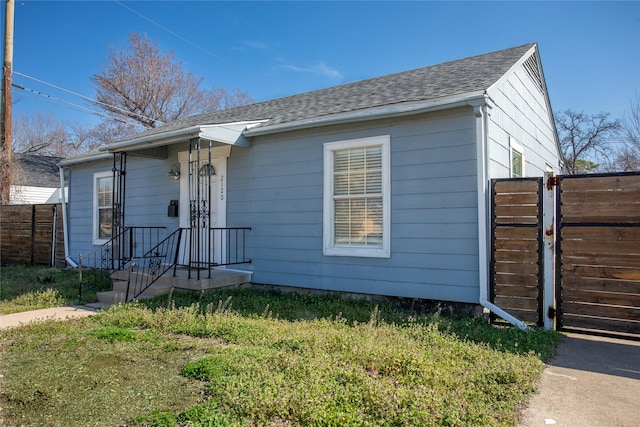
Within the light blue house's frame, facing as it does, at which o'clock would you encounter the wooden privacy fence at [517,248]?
The wooden privacy fence is roughly at 9 o'clock from the light blue house.

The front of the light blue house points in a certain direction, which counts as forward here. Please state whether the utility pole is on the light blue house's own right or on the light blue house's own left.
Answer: on the light blue house's own right

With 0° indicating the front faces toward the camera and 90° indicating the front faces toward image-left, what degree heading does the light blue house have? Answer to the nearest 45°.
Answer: approximately 45°

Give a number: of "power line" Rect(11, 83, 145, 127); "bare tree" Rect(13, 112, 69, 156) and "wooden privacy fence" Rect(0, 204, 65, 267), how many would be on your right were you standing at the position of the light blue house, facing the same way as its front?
3

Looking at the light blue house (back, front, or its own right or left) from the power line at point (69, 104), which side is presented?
right

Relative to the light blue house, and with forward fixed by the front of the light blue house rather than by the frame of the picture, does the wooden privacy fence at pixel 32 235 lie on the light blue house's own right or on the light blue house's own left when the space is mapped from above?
on the light blue house's own right

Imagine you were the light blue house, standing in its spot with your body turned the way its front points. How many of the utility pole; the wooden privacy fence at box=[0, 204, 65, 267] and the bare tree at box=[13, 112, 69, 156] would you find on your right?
3

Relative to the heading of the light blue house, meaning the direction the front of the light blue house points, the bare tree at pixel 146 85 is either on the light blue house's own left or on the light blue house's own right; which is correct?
on the light blue house's own right

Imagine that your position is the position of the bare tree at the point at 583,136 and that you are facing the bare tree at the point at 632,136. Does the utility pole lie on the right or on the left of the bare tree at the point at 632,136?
right
